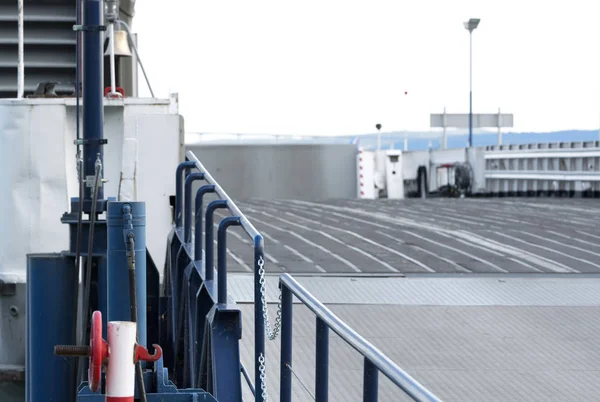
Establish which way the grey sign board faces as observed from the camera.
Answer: facing away from the viewer

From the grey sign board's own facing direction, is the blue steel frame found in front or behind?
behind

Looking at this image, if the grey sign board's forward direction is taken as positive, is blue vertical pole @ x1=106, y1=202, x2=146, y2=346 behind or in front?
behind

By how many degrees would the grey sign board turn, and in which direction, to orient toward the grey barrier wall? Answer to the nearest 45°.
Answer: approximately 135° to its left

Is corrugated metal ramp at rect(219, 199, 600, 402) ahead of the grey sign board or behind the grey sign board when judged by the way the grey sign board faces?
behind

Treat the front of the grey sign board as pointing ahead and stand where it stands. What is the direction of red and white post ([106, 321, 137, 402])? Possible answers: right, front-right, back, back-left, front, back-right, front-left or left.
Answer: back
